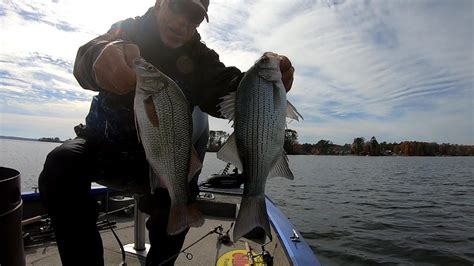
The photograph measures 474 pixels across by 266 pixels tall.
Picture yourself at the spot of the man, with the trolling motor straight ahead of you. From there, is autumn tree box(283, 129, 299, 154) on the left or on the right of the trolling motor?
right

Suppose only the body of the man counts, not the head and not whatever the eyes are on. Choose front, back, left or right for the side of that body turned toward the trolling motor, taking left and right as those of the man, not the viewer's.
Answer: back

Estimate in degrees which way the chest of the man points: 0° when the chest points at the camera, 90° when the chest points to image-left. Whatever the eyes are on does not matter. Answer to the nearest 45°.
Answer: approximately 0°

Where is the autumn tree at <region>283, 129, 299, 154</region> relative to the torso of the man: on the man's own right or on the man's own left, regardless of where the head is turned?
on the man's own left
